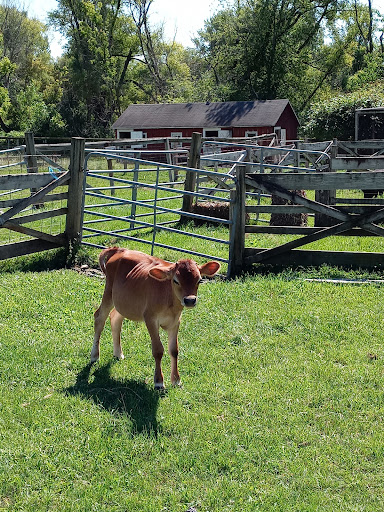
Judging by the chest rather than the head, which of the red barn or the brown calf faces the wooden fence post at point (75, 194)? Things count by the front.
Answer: the red barn

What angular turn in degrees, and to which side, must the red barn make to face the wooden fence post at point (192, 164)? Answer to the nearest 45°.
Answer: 0° — it already faces it

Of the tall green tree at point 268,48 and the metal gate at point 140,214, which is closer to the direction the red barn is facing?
the metal gate

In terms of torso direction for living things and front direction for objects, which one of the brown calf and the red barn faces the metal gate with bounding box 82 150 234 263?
the red barn

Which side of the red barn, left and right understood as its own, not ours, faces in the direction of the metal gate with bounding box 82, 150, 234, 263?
front

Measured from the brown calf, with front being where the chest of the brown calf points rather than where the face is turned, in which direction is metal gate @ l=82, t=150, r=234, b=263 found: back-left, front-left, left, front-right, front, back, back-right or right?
back-left

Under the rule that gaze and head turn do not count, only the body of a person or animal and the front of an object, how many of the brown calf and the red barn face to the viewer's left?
0

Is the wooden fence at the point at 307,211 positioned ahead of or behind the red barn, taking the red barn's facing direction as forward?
ahead

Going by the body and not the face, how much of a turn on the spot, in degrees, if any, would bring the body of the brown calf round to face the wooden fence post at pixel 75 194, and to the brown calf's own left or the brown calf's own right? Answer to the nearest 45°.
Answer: approximately 135° to the brown calf's own left

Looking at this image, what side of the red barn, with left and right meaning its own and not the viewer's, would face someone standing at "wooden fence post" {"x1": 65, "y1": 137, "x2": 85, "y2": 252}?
front

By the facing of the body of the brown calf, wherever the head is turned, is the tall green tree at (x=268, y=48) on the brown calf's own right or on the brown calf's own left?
on the brown calf's own left

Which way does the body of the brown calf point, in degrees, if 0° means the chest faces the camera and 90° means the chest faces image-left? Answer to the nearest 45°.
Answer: approximately 315°

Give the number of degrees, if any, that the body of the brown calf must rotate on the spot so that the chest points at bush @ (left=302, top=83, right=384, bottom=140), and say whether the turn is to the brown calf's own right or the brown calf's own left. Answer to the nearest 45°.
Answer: approximately 135° to the brown calf's own left

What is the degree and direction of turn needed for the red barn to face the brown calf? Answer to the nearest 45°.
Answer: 0° — it already faces it
